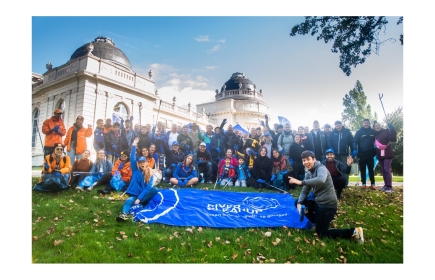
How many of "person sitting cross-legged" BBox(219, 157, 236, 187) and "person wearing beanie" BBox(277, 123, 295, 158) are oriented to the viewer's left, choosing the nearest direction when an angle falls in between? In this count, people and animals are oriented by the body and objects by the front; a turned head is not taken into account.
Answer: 0

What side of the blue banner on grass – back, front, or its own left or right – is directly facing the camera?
front

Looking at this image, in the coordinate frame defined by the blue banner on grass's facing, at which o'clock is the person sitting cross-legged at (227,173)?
The person sitting cross-legged is roughly at 6 o'clock from the blue banner on grass.

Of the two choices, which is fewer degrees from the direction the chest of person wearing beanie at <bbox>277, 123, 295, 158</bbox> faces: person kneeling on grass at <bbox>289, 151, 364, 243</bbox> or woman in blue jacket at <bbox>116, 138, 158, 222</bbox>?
the person kneeling on grass

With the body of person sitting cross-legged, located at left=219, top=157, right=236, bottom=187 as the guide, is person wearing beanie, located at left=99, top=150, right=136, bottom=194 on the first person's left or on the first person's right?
on the first person's right

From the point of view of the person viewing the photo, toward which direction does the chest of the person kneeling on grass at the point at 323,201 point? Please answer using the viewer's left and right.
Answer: facing to the left of the viewer

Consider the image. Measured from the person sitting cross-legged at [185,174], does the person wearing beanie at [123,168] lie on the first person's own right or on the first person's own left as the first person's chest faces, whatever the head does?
on the first person's own right
